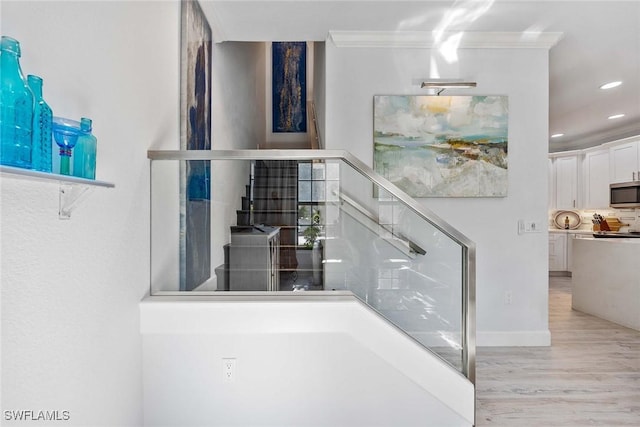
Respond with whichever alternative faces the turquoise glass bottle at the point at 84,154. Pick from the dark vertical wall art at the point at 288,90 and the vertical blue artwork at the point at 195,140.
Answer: the dark vertical wall art

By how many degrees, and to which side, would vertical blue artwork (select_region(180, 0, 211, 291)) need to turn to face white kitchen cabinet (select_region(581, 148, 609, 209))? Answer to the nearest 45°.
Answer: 0° — it already faces it

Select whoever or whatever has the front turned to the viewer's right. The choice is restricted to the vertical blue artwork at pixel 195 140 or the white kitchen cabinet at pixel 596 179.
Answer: the vertical blue artwork

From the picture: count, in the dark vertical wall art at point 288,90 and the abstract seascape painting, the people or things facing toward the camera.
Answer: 2

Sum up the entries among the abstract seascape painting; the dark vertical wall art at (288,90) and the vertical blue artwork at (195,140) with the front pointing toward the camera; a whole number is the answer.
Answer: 2

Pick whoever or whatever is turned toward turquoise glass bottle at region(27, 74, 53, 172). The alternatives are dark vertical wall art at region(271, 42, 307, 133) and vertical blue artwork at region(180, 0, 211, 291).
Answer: the dark vertical wall art

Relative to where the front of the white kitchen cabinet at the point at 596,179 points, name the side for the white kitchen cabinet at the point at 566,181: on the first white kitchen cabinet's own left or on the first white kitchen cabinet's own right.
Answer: on the first white kitchen cabinet's own right

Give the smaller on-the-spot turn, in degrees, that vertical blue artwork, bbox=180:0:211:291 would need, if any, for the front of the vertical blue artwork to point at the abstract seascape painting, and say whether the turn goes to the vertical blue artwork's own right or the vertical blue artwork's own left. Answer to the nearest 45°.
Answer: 0° — it already faces it

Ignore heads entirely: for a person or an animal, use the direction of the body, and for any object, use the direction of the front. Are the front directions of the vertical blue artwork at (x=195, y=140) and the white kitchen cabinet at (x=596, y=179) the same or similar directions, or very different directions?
very different directions

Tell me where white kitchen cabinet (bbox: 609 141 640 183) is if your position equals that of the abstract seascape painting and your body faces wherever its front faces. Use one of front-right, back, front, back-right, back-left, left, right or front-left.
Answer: back-left

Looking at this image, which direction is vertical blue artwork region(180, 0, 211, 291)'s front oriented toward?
to the viewer's right
